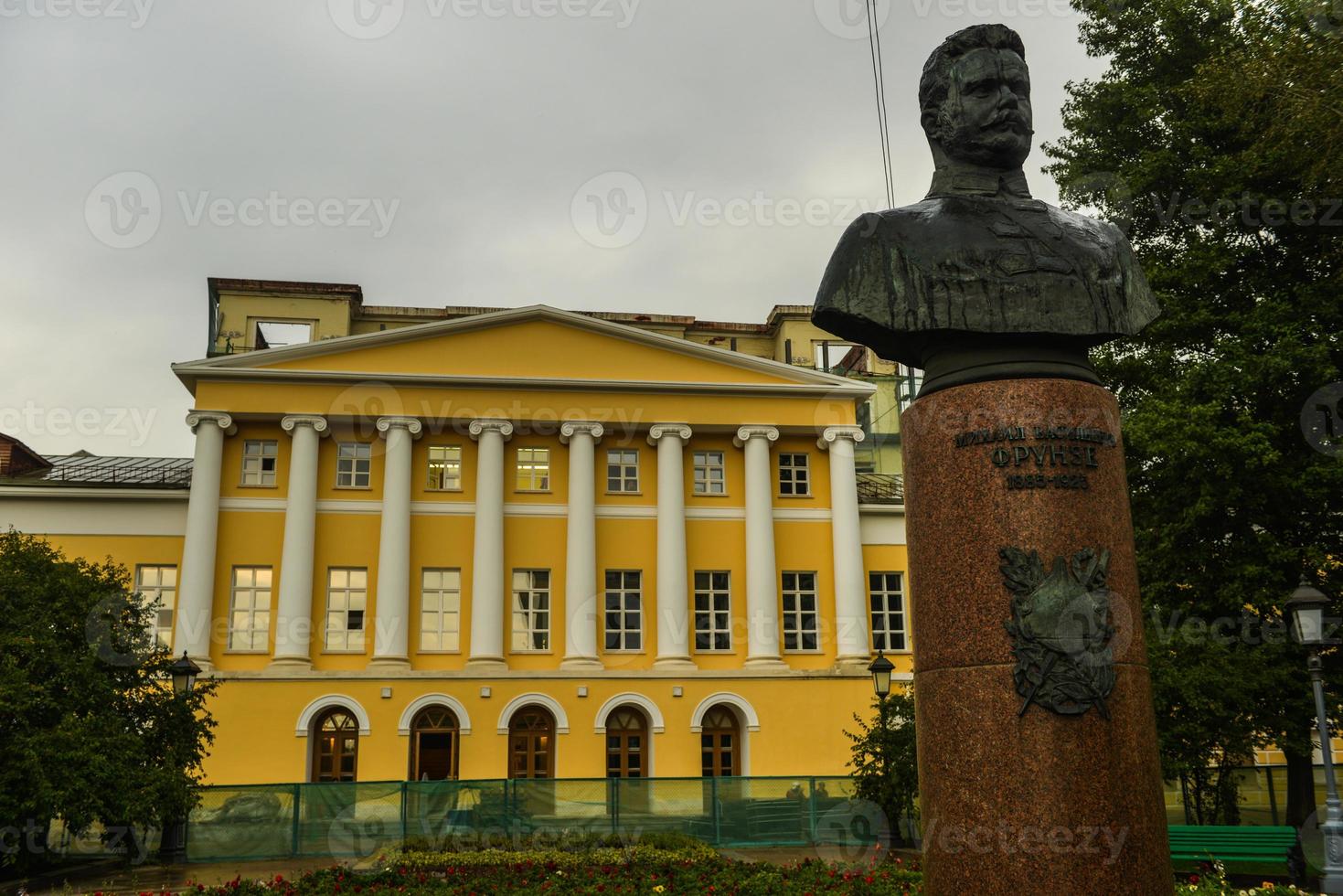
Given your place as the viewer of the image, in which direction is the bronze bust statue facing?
facing the viewer and to the right of the viewer

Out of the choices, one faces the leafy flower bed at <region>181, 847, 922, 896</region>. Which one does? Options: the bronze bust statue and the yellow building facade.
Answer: the yellow building facade

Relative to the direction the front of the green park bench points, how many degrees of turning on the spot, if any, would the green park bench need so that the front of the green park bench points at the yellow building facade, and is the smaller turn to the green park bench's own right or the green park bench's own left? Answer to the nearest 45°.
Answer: approximately 135° to the green park bench's own right

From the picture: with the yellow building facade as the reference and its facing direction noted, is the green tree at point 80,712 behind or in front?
in front

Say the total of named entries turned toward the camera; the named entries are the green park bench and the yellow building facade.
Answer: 2

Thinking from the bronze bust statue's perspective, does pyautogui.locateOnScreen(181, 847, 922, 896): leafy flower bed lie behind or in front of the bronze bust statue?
behind

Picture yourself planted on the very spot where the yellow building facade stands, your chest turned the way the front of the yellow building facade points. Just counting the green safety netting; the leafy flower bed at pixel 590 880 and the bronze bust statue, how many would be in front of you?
3

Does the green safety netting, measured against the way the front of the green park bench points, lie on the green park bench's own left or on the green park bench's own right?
on the green park bench's own right

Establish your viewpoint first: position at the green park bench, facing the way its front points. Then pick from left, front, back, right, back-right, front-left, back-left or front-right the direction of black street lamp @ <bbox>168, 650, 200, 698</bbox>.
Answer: right

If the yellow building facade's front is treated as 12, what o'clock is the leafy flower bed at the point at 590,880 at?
The leafy flower bed is roughly at 12 o'clock from the yellow building facade.

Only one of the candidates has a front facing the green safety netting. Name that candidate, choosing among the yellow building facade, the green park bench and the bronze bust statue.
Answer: the yellow building facade

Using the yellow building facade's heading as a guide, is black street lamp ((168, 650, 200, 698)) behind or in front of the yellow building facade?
in front

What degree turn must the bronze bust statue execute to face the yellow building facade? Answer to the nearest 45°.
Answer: approximately 180°

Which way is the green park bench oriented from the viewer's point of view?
toward the camera

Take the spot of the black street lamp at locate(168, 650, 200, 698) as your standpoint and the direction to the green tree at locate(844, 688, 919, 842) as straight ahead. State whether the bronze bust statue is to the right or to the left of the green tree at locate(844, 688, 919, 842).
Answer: right

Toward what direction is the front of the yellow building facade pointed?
toward the camera
